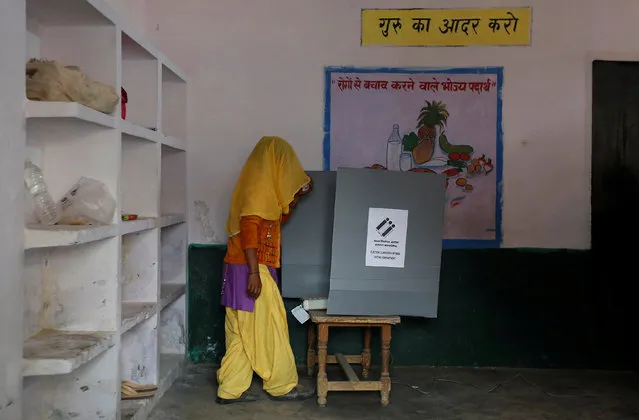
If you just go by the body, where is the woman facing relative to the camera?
to the viewer's right

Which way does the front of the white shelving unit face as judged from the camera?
facing the viewer and to the right of the viewer

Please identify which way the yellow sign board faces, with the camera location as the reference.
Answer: facing the viewer

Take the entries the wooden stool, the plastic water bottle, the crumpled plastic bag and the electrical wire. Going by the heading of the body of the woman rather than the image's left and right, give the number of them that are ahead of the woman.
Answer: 2

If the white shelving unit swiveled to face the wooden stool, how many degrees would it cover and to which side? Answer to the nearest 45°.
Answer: approximately 45° to its left

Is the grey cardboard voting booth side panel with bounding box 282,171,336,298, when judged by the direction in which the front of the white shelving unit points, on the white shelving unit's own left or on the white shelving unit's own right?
on the white shelving unit's own left

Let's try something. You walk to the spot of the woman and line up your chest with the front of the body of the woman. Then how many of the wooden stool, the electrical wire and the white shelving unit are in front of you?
2

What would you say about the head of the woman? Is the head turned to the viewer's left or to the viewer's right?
to the viewer's right

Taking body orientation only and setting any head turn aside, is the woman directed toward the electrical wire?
yes

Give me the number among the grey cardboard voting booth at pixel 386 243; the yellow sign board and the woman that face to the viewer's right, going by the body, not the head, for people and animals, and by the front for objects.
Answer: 1

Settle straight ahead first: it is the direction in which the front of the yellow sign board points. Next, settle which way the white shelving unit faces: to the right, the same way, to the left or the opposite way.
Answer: to the left
